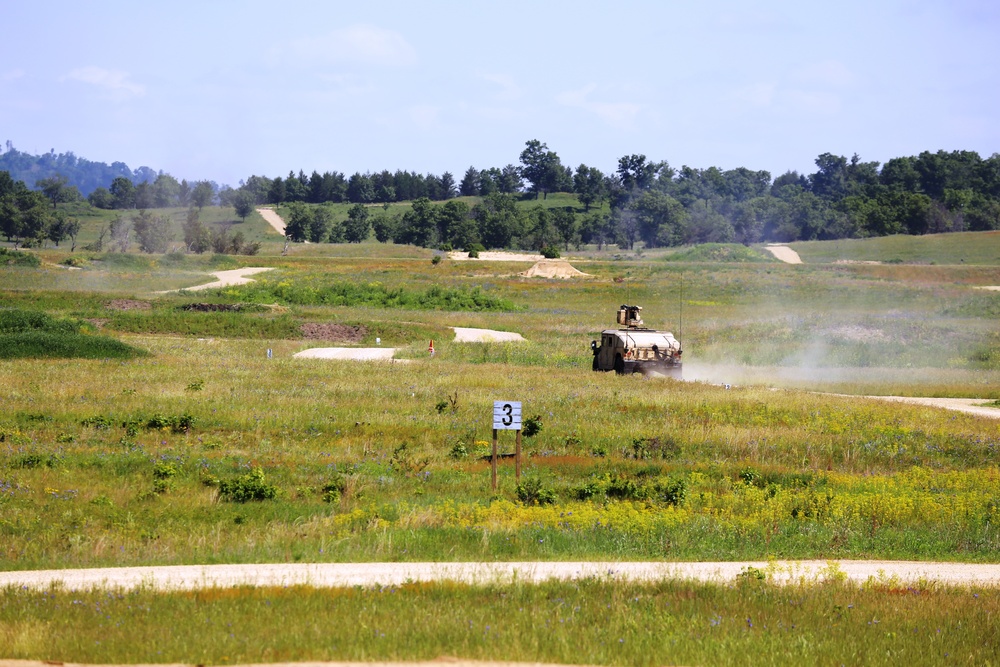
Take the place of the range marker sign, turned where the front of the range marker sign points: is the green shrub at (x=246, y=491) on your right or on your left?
on your right

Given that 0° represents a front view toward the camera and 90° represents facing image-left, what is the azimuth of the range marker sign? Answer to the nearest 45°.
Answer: approximately 0°

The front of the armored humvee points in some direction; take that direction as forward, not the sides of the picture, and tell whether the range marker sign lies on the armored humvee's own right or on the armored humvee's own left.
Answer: on the armored humvee's own left

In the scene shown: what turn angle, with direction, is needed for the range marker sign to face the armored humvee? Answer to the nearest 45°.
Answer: approximately 180°
